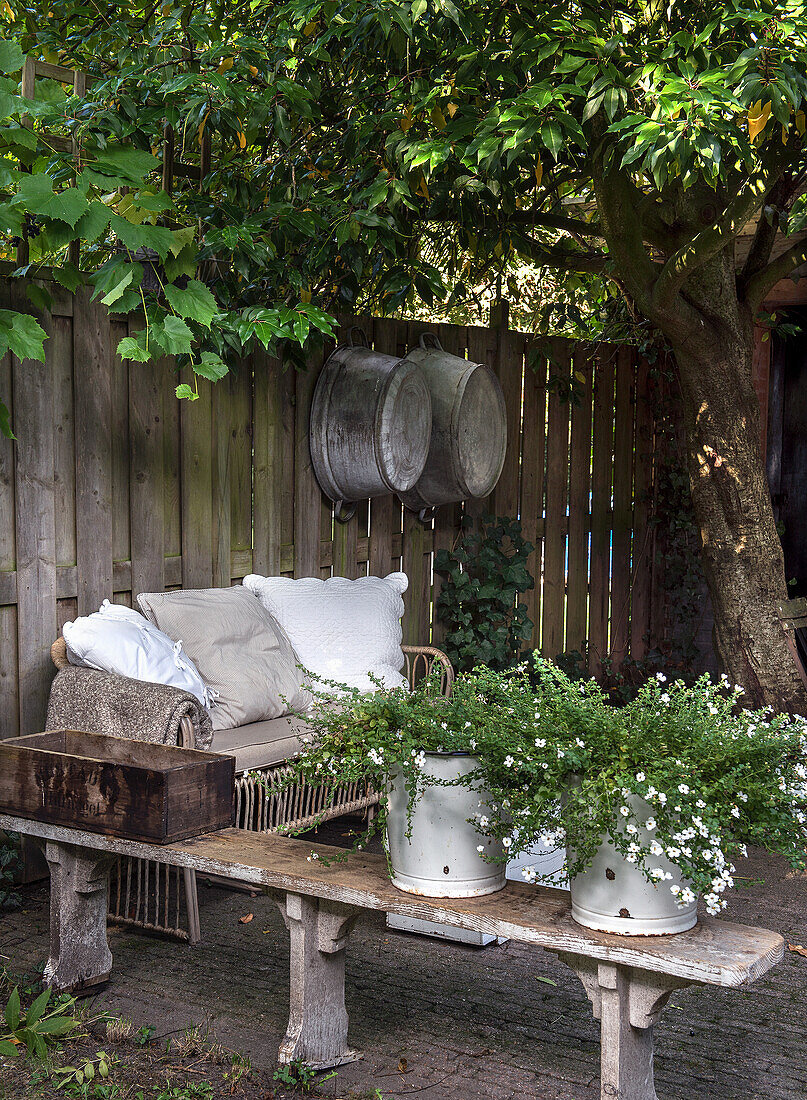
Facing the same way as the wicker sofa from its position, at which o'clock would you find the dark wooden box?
The dark wooden box is roughly at 2 o'clock from the wicker sofa.

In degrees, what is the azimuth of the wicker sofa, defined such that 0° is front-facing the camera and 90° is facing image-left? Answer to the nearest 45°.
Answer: approximately 315°

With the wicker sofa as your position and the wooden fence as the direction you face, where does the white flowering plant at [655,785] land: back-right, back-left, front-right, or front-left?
back-right

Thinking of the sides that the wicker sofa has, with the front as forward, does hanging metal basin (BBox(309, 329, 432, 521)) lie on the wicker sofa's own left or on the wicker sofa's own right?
on the wicker sofa's own left
